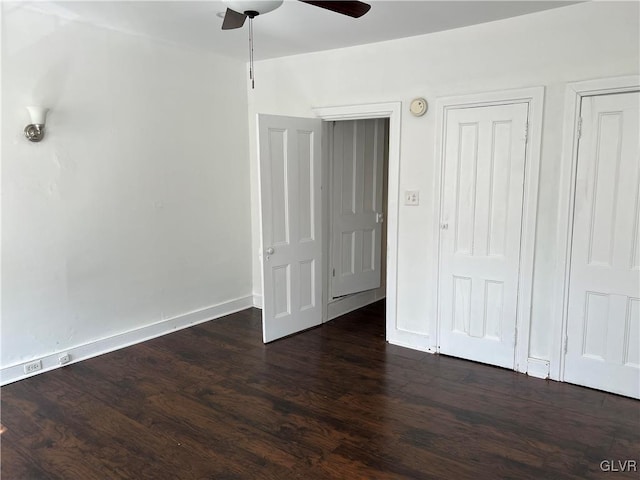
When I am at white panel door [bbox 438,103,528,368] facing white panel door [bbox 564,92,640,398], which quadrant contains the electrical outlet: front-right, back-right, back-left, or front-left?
back-right

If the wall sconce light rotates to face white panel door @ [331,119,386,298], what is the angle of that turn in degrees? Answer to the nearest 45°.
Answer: approximately 45° to its left

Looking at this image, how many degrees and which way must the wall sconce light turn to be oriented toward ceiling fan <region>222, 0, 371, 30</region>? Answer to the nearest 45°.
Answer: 0° — it already faces it

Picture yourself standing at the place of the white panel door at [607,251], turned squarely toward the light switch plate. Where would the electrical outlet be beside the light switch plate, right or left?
left

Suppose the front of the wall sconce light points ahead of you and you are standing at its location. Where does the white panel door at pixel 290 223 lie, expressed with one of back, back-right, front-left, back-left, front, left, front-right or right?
front-left

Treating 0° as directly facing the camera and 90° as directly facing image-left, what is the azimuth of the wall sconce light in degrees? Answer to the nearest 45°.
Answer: approximately 315°
